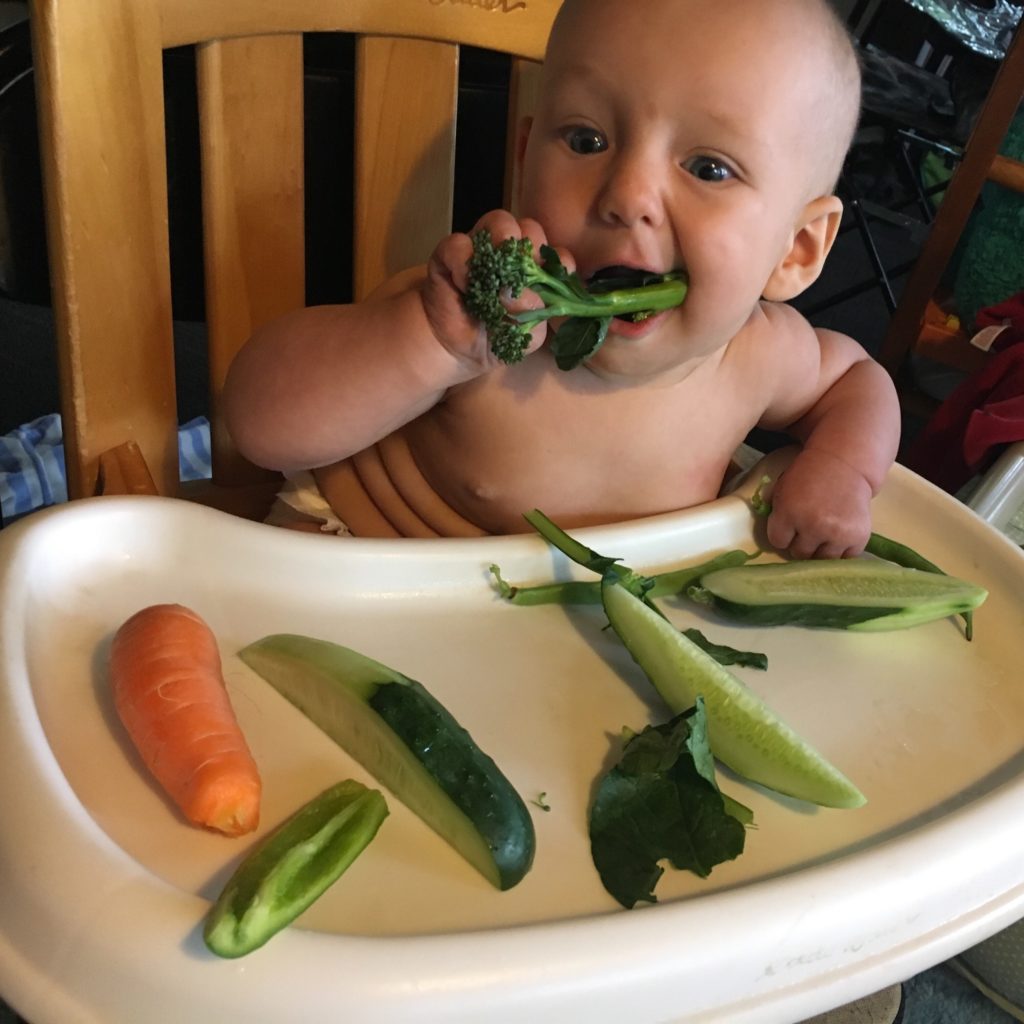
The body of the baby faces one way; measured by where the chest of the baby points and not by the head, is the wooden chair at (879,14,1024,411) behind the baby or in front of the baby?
behind

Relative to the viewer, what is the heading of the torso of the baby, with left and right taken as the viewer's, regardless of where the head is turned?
facing the viewer

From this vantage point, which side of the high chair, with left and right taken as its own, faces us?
front
